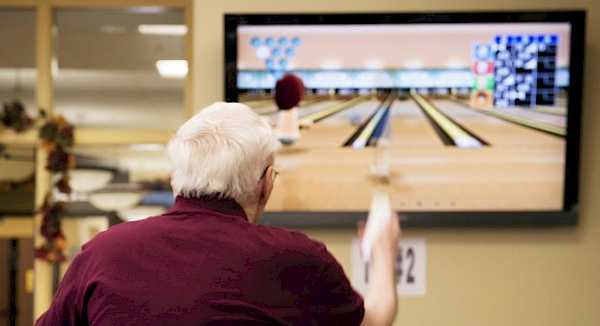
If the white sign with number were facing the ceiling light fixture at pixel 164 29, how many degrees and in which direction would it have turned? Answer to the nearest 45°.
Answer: approximately 135° to its right

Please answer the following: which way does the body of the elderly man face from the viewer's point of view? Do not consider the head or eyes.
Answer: away from the camera

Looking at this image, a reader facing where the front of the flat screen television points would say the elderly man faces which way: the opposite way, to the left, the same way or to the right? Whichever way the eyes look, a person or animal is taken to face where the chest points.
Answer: the opposite way

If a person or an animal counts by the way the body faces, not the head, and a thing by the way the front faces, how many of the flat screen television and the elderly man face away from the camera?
1

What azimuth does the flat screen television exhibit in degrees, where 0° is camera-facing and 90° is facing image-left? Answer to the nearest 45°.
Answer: approximately 0°

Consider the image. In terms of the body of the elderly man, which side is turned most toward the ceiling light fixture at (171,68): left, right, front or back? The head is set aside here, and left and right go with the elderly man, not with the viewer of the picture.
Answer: front

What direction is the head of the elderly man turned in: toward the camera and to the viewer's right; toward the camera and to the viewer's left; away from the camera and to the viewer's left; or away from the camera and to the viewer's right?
away from the camera and to the viewer's right

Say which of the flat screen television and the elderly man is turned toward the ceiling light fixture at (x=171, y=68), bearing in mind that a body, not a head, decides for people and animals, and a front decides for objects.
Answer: the elderly man
